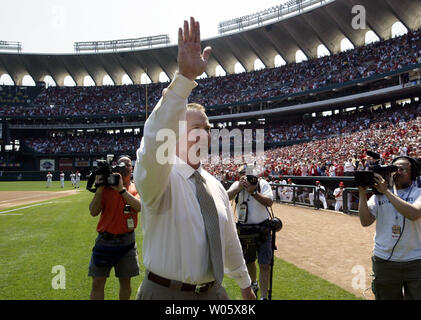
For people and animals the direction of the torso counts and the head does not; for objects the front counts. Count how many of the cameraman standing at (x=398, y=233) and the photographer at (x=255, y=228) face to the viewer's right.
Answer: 0

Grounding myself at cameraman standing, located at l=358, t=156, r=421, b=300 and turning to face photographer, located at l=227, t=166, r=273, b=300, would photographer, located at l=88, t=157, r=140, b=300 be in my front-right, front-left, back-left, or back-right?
front-left

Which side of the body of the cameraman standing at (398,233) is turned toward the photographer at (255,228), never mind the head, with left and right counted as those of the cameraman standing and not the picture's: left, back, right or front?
right

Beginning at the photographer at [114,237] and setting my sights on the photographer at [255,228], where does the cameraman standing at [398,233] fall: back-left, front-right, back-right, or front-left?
front-right

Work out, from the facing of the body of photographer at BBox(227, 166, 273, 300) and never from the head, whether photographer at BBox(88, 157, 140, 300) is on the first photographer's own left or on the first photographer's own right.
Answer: on the first photographer's own right

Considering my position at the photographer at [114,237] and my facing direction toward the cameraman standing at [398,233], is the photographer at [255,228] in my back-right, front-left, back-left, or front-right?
front-left

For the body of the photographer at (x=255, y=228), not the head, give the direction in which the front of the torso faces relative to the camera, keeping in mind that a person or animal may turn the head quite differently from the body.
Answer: toward the camera

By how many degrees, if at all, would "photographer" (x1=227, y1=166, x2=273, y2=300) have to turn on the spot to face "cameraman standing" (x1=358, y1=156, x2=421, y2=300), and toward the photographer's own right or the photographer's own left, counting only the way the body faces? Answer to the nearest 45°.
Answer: approximately 45° to the photographer's own left
